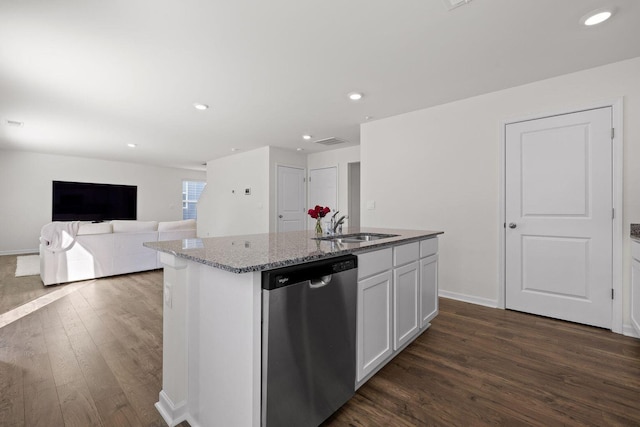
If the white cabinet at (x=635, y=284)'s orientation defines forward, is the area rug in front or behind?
in front

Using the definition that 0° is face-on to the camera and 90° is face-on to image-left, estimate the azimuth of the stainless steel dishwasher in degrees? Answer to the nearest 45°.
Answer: approximately 315°

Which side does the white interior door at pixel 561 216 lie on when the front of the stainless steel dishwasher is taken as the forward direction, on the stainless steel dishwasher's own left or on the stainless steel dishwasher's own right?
on the stainless steel dishwasher's own left

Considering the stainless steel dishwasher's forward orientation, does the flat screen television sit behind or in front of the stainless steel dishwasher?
behind

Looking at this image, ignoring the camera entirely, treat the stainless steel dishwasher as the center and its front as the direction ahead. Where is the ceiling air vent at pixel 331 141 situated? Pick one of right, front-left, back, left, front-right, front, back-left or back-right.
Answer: back-left

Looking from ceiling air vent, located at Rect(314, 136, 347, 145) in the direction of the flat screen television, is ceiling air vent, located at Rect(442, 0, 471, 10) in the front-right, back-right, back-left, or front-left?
back-left

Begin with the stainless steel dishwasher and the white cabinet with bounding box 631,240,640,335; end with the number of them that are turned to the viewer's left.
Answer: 1

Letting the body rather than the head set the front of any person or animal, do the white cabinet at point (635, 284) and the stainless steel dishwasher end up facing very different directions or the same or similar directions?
very different directions

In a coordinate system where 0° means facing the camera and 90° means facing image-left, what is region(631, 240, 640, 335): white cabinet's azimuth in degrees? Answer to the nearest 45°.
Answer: approximately 90°
